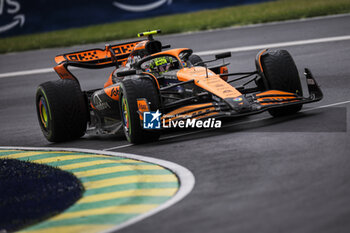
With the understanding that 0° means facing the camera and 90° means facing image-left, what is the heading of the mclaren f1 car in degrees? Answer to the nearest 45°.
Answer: approximately 315°
